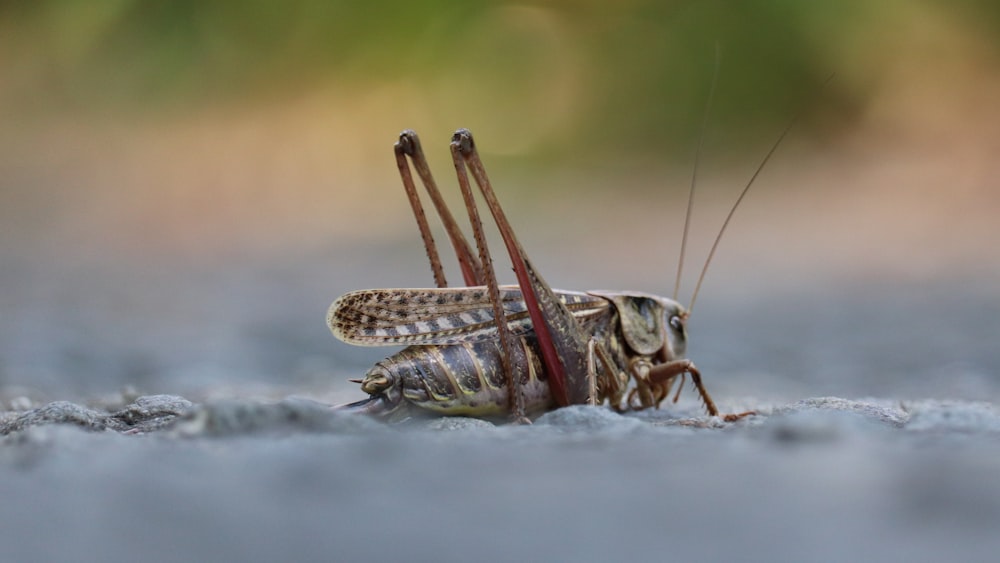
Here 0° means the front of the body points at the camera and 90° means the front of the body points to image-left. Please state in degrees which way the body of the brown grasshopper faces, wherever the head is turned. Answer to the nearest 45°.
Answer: approximately 270°
